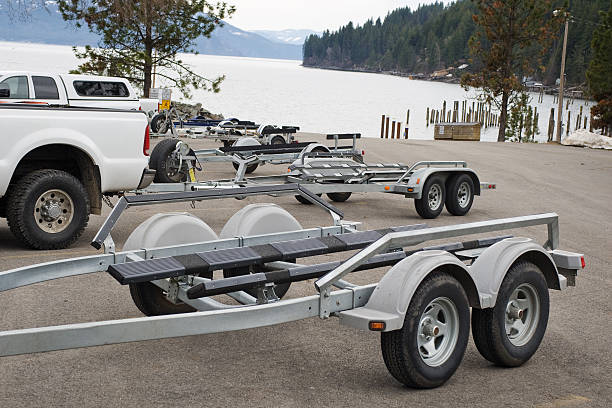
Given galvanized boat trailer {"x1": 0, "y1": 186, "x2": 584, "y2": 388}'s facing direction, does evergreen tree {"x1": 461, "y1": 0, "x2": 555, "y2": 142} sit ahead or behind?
behind

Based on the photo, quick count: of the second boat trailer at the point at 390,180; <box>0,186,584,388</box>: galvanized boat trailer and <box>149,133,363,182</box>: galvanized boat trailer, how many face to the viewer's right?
0

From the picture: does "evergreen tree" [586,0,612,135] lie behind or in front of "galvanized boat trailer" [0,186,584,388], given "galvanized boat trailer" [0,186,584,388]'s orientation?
behind

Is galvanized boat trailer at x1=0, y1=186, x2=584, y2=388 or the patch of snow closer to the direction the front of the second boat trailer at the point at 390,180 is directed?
the galvanized boat trailer

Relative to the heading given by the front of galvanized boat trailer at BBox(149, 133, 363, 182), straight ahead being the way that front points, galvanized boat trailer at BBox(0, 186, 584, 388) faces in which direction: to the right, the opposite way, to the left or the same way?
the same way

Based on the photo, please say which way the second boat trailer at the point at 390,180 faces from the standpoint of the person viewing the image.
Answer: facing the viewer and to the left of the viewer

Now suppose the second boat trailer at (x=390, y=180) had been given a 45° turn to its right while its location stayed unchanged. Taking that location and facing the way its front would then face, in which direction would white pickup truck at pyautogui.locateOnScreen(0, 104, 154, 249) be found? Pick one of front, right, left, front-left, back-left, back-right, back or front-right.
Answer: front-left

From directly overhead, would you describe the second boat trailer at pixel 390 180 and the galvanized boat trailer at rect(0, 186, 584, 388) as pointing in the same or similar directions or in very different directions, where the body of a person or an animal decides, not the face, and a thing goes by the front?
same or similar directions

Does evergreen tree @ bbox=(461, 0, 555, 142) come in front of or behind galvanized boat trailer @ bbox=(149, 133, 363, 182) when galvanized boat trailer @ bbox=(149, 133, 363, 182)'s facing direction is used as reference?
behind

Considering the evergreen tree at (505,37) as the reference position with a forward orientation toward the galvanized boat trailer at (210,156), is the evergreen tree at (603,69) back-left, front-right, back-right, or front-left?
back-left

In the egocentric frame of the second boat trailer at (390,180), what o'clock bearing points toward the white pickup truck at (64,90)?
The white pickup truck is roughly at 2 o'clock from the second boat trailer.

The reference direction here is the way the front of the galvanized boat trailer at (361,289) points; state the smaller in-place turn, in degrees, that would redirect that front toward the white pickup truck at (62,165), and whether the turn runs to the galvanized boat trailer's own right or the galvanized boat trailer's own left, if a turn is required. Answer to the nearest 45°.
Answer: approximately 90° to the galvanized boat trailer's own right

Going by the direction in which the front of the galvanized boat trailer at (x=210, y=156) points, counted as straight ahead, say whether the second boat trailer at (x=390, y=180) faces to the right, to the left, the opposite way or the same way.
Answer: the same way

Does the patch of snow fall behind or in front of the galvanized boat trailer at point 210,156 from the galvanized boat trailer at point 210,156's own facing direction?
behind
